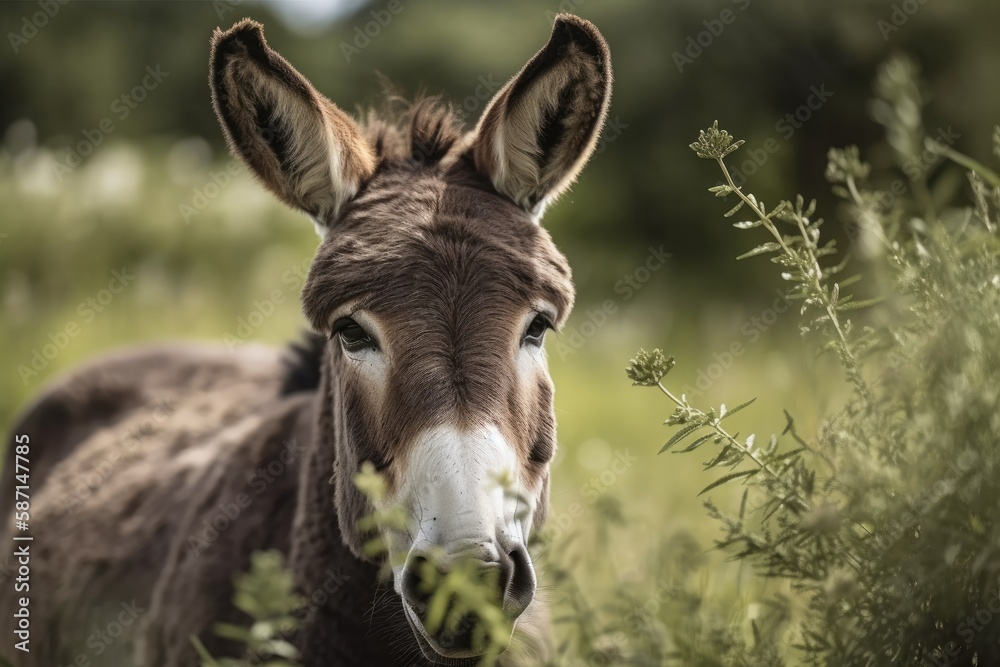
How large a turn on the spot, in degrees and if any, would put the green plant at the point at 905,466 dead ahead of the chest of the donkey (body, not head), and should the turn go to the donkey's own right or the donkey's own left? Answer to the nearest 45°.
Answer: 0° — it already faces it

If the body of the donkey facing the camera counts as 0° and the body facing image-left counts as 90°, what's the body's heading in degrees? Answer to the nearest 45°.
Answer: approximately 315°
